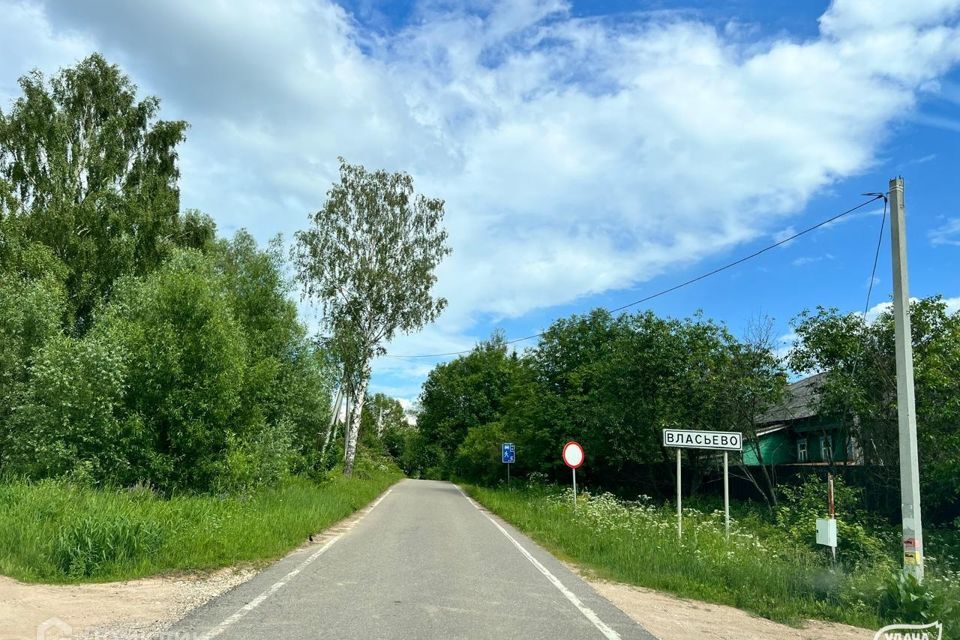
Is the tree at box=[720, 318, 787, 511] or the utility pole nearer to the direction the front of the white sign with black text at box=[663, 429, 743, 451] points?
the utility pole

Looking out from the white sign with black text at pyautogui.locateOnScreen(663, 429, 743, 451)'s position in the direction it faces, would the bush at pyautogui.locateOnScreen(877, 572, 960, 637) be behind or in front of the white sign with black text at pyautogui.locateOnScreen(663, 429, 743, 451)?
in front

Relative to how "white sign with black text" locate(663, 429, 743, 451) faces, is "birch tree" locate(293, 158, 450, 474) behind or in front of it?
behind

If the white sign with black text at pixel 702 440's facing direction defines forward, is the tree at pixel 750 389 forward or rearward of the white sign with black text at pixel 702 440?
rearward

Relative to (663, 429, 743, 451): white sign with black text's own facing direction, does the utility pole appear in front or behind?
in front

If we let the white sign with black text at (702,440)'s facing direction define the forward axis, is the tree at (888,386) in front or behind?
behind

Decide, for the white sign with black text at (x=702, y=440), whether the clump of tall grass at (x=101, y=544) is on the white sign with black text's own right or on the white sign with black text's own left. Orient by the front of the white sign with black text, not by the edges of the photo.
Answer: on the white sign with black text's own right

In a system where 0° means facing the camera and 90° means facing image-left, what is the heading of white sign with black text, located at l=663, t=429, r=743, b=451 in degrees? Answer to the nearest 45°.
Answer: approximately 0°

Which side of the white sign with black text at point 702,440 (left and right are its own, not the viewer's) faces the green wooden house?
back
